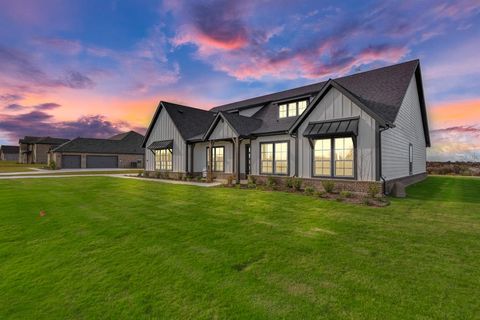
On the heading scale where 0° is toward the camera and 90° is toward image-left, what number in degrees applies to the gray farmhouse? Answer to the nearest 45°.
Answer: approximately 45°

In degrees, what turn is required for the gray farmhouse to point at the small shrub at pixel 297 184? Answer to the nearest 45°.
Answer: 0° — it already faces it

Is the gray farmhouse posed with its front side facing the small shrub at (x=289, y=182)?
yes

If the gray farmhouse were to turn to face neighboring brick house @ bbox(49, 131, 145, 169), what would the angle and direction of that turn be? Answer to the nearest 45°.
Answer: approximately 90° to its right

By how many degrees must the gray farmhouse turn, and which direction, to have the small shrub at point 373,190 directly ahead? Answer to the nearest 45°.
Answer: approximately 45° to its left

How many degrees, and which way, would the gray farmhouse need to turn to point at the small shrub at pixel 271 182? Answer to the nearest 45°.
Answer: approximately 45° to its right
